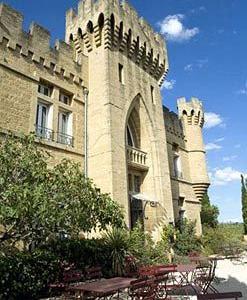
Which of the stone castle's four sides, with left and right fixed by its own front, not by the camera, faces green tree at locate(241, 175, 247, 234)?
left

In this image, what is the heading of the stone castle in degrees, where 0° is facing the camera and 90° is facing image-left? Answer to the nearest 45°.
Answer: approximately 315°

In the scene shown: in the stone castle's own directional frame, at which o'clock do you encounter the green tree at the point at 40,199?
The green tree is roughly at 2 o'clock from the stone castle.

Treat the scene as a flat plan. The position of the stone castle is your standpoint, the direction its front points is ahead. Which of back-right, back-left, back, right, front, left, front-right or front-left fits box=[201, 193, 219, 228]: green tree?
left
